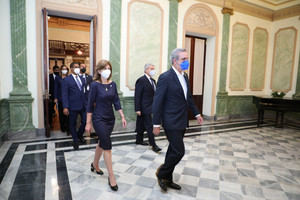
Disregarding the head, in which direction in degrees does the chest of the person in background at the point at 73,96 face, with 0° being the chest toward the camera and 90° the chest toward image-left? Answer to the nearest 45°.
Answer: approximately 315°

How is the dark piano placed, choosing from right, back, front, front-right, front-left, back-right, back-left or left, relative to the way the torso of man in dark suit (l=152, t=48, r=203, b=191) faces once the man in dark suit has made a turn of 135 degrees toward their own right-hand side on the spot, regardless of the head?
back-right

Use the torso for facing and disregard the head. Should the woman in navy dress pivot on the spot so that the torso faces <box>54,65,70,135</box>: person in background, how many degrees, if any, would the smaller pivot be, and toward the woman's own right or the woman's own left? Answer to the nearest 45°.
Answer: approximately 135° to the woman's own left

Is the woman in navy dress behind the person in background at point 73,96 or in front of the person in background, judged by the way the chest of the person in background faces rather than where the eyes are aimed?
in front

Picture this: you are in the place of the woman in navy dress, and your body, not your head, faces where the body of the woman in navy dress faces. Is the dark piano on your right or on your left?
on your left

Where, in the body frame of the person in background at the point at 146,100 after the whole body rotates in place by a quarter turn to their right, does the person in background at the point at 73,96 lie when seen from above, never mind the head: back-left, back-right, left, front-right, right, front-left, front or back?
front-right

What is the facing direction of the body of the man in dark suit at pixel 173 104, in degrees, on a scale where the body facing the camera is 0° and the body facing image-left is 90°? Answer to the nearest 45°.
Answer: approximately 315°

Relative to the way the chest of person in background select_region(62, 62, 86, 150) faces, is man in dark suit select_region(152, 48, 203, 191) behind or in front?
in front
